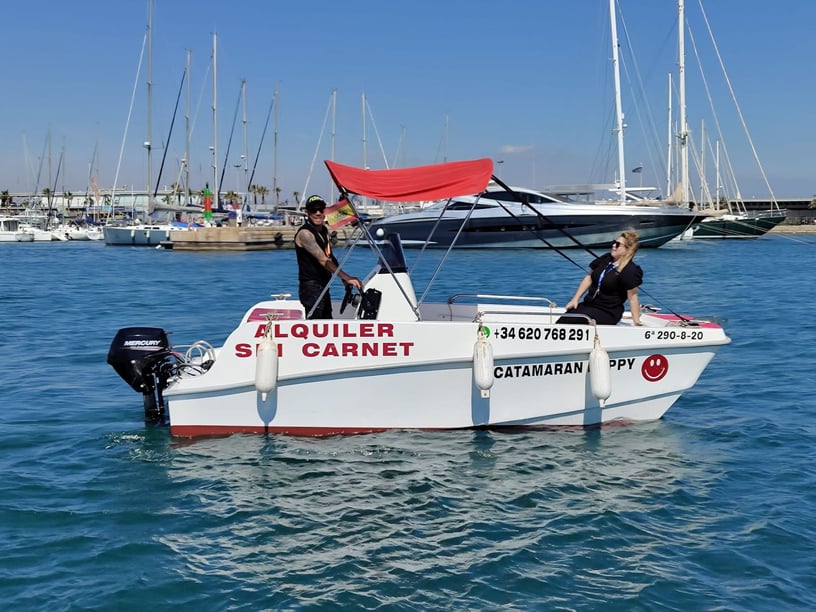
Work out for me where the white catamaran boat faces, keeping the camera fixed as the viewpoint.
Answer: facing to the right of the viewer

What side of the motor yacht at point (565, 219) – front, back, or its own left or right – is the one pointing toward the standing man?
right

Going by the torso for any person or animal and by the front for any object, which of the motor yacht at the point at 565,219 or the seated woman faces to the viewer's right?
the motor yacht

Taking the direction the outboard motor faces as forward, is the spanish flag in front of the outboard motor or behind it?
in front

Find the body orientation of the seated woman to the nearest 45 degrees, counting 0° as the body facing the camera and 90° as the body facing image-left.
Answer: approximately 45°

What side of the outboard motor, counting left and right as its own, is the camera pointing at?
right

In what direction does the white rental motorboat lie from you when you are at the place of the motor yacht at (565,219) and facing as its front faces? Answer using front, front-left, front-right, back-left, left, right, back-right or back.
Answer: right

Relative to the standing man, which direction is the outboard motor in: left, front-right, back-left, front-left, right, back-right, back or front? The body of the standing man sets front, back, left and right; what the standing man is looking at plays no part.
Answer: back-right
